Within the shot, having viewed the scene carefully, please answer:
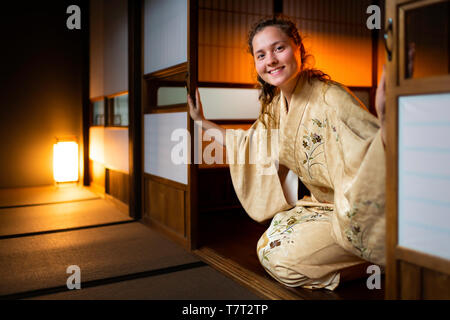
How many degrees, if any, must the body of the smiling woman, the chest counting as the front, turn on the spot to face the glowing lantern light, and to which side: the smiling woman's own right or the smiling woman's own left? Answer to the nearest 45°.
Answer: approximately 90° to the smiling woman's own right

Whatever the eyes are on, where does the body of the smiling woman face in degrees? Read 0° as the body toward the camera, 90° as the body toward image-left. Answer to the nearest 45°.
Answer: approximately 45°

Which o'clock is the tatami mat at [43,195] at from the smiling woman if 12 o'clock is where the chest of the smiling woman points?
The tatami mat is roughly at 3 o'clock from the smiling woman.

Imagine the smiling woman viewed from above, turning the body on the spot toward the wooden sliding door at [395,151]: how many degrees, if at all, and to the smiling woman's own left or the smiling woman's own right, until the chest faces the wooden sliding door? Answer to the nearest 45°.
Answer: approximately 45° to the smiling woman's own left

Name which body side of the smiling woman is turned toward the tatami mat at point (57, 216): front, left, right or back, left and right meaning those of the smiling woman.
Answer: right

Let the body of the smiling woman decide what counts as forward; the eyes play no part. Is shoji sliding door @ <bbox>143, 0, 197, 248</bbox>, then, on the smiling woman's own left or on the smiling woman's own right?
on the smiling woman's own right
